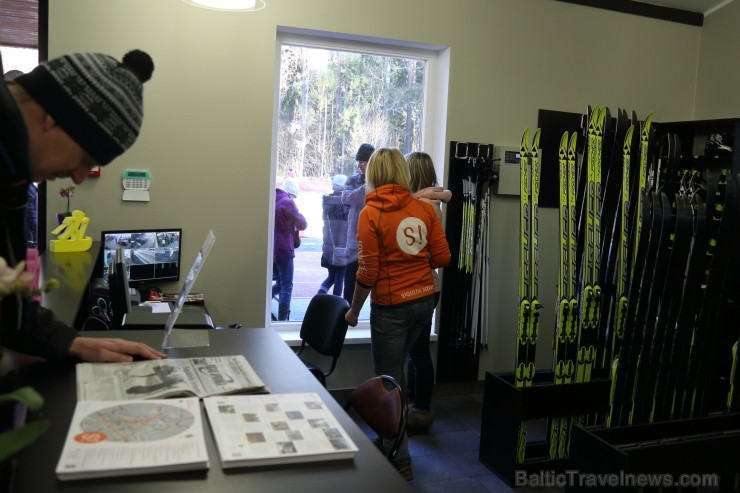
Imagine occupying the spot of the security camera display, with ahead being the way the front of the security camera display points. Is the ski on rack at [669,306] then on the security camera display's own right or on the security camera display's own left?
on the security camera display's own left

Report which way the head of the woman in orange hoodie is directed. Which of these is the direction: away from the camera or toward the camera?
away from the camera

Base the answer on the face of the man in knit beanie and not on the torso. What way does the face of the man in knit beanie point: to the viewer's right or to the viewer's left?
to the viewer's right

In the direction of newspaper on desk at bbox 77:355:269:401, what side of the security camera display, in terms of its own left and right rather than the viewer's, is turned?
front

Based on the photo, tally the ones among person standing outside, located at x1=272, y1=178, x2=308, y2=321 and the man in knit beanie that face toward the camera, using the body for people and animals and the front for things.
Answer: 0

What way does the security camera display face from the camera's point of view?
toward the camera

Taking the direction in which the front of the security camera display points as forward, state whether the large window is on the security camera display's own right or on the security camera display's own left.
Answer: on the security camera display's own left

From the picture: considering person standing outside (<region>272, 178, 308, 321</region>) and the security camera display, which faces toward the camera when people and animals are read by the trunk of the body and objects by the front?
the security camera display

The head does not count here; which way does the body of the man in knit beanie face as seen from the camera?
to the viewer's right
